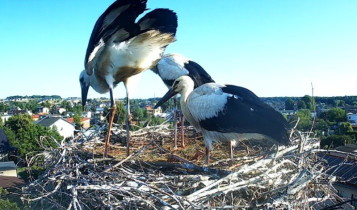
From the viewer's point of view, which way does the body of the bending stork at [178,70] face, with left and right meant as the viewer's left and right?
facing to the left of the viewer

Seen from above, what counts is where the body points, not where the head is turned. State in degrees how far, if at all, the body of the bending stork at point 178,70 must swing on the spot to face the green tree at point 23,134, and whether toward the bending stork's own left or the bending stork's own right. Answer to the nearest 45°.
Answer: approximately 45° to the bending stork's own right

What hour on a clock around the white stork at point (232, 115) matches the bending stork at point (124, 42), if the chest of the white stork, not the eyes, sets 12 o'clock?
The bending stork is roughly at 12 o'clock from the white stork.

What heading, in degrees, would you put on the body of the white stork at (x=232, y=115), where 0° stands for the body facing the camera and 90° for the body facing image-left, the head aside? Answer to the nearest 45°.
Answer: approximately 90°

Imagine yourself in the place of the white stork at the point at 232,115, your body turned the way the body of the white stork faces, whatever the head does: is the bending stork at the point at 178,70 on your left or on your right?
on your right

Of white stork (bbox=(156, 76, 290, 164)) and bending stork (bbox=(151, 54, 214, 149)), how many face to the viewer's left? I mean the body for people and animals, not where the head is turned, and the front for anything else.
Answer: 2
